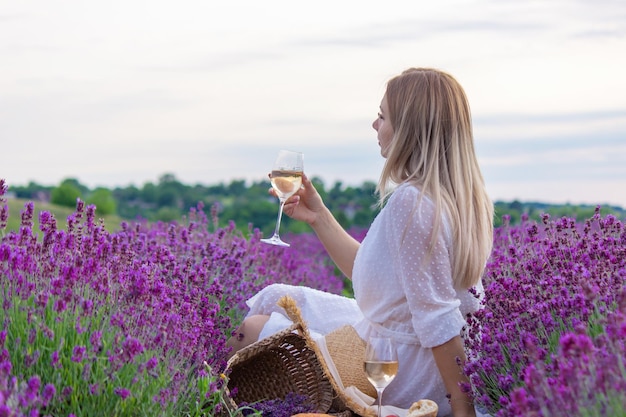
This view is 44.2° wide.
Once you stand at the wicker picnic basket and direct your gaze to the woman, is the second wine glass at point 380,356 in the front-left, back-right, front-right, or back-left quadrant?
front-right

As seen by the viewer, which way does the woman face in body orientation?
to the viewer's left

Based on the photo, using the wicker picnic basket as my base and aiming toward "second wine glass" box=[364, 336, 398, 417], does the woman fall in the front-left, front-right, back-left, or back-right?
front-left
